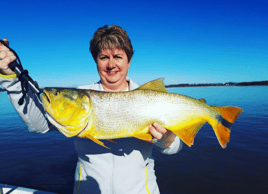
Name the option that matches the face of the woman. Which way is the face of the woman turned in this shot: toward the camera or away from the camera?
toward the camera

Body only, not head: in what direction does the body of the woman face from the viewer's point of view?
toward the camera

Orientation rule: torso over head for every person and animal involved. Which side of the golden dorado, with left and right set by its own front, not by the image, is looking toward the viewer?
left
